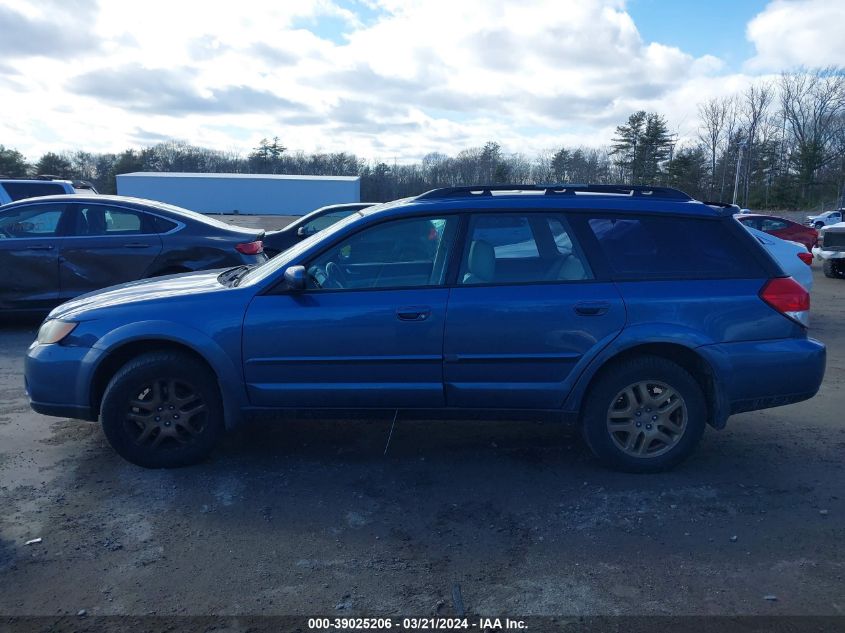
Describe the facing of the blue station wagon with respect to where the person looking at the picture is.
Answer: facing to the left of the viewer

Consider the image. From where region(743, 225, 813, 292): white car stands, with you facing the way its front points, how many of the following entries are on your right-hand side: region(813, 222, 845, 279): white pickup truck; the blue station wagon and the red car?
2

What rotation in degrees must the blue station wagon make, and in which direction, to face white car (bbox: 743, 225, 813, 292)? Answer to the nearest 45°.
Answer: approximately 135° to its right

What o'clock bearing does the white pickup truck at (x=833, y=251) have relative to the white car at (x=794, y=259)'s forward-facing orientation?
The white pickup truck is roughly at 3 o'clock from the white car.

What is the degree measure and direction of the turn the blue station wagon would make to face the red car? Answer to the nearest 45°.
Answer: approximately 135° to its right

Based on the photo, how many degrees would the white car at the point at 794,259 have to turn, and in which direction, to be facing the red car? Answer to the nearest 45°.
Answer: approximately 90° to its right

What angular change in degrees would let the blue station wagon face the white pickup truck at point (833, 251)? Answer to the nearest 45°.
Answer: approximately 135° to its right

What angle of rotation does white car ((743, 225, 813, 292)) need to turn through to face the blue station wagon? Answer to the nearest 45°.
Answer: approximately 90° to its left

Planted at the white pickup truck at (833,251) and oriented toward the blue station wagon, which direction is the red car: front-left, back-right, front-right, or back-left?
back-right

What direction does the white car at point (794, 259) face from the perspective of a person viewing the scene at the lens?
facing to the left of the viewer
